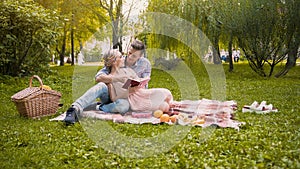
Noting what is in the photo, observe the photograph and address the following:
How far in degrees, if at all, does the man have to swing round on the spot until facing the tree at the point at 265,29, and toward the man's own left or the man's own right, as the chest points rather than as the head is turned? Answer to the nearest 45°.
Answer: approximately 180°

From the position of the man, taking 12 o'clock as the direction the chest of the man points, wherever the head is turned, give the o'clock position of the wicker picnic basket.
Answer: The wicker picnic basket is roughly at 1 o'clock from the man.

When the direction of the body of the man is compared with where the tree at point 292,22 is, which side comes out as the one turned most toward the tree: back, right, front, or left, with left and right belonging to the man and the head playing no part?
back

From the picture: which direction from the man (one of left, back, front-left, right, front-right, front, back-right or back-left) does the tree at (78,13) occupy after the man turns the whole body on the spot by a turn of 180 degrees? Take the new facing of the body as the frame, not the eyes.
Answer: front-left

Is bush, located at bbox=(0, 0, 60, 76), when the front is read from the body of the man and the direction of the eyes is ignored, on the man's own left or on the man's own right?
on the man's own right

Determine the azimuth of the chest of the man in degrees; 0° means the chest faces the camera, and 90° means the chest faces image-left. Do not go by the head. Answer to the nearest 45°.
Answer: approximately 45°
